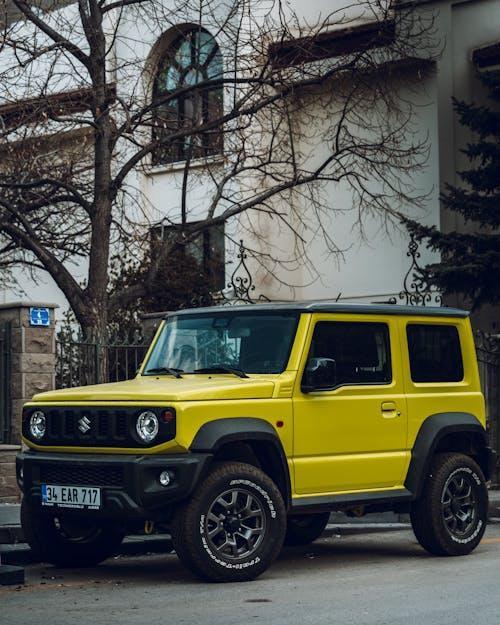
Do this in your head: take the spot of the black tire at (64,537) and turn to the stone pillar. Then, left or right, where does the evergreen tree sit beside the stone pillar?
right

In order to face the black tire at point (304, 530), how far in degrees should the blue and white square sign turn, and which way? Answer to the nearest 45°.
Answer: approximately 45° to its left

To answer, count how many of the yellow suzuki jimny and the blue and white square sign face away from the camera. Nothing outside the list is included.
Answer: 0

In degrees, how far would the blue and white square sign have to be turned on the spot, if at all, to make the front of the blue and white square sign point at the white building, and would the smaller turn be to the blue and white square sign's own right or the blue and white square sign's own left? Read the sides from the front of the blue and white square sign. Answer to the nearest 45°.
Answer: approximately 135° to the blue and white square sign's own left

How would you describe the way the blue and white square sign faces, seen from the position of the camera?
facing the viewer

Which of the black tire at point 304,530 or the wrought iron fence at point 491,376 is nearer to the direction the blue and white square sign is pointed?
the black tire

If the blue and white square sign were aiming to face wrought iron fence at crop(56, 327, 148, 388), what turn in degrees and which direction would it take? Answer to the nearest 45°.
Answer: approximately 135° to its left

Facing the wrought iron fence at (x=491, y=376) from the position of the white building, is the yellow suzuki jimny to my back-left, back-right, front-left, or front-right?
front-right

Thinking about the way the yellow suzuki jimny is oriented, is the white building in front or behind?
behind

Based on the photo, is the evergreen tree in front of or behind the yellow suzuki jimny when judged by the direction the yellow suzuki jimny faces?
behind

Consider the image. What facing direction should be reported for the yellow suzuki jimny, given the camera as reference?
facing the viewer and to the left of the viewer

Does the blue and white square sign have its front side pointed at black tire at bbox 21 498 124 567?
yes
